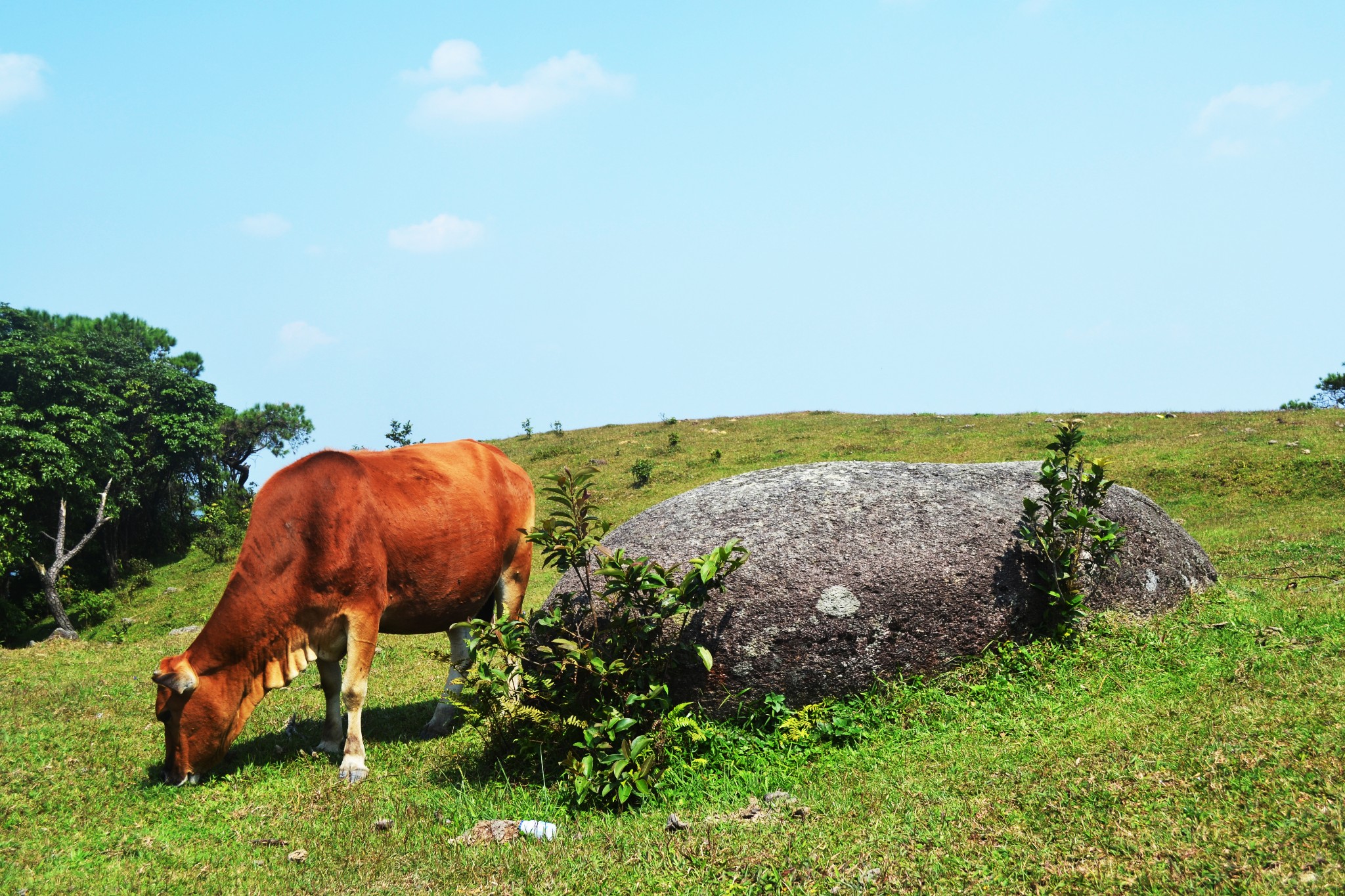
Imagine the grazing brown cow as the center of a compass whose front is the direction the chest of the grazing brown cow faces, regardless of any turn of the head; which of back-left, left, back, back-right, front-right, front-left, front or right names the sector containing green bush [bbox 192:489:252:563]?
back-right

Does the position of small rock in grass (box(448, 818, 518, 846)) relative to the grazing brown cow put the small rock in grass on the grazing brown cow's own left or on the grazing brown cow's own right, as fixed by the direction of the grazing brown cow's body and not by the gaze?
on the grazing brown cow's own left

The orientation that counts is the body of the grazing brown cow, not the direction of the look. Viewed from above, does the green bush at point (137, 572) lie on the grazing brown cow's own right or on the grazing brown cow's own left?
on the grazing brown cow's own right

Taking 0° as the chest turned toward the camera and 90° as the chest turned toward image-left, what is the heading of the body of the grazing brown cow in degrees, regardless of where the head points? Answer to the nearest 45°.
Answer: approximately 45°

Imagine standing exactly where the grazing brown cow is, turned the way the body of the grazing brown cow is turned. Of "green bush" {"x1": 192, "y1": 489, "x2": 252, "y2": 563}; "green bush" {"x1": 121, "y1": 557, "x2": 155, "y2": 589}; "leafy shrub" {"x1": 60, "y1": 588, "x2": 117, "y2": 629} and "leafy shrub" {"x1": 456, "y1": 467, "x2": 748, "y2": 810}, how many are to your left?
1

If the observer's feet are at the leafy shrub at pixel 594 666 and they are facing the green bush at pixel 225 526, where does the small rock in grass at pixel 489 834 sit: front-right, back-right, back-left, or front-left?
back-left

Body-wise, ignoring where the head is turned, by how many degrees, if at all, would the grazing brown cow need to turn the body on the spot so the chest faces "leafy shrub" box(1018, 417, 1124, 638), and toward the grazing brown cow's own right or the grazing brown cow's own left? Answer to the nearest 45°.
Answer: approximately 135° to the grazing brown cow's own left

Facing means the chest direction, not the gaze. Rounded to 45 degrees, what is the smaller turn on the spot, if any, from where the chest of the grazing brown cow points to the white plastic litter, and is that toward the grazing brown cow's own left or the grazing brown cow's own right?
approximately 90° to the grazing brown cow's own left

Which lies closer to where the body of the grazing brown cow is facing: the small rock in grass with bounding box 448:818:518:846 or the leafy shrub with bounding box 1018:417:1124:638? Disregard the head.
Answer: the small rock in grass

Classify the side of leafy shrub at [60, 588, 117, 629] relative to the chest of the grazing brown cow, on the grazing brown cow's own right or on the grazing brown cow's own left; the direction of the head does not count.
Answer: on the grazing brown cow's own right

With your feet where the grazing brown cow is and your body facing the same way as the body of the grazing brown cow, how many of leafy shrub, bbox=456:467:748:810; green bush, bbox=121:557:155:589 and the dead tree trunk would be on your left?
1
